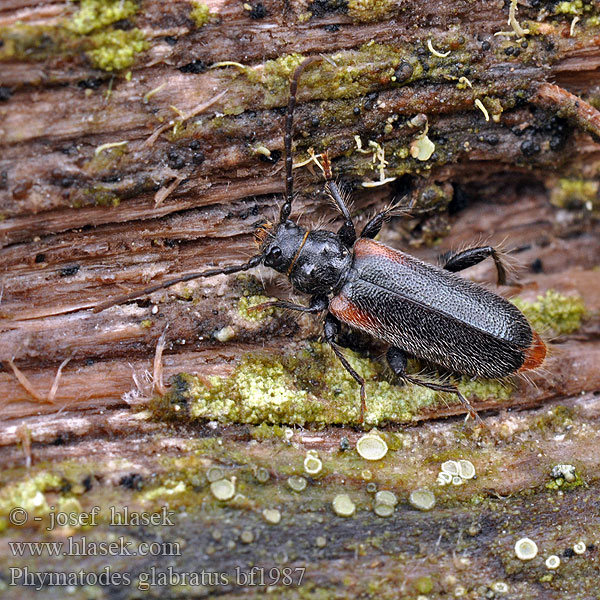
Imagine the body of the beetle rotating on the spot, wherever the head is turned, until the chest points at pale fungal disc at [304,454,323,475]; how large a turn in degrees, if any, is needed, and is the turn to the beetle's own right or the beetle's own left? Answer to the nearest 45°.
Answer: approximately 90° to the beetle's own left

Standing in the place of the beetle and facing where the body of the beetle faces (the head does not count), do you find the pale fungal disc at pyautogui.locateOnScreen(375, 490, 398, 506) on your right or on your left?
on your left

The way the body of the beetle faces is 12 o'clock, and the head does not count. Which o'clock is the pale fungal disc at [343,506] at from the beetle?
The pale fungal disc is roughly at 8 o'clock from the beetle.

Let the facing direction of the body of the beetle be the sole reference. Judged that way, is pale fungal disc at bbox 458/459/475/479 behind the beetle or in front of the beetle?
behind

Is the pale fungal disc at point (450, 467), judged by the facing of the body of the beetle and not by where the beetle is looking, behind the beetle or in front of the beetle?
behind

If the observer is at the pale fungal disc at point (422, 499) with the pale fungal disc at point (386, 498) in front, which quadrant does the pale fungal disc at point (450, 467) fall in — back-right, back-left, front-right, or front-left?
back-right

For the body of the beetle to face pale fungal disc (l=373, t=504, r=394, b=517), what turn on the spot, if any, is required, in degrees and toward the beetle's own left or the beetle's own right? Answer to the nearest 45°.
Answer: approximately 135° to the beetle's own left

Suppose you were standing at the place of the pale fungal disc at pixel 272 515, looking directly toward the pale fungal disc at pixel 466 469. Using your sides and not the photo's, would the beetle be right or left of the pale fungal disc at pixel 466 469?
left

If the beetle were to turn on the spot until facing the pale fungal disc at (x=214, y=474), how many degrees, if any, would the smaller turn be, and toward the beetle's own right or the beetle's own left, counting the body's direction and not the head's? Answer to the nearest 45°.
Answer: approximately 90° to the beetle's own left

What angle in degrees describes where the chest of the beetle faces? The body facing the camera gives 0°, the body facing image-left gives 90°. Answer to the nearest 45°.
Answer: approximately 135°
